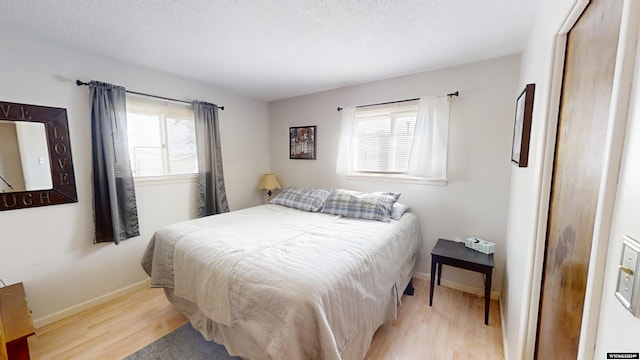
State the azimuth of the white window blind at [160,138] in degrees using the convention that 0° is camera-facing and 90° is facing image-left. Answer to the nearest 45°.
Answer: approximately 315°

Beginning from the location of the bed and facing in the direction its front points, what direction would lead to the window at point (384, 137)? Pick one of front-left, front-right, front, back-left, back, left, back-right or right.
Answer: back

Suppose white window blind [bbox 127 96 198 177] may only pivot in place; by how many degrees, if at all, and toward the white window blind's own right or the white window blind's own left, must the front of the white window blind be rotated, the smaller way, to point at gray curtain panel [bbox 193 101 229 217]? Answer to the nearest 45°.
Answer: approximately 45° to the white window blind's own left

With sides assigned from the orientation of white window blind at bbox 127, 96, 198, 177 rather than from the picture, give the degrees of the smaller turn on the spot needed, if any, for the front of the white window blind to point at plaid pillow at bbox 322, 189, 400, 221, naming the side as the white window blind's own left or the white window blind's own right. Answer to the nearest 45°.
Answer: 0° — it already faces it

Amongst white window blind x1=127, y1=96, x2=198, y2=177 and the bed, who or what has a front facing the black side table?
the white window blind

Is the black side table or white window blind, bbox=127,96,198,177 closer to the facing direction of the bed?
the white window blind

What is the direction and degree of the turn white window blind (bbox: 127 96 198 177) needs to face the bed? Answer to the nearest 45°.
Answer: approximately 45° to its right

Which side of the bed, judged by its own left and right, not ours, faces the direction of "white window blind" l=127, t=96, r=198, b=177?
right

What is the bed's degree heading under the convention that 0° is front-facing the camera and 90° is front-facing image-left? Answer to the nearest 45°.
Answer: approximately 45°

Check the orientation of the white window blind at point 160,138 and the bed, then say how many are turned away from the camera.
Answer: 0
